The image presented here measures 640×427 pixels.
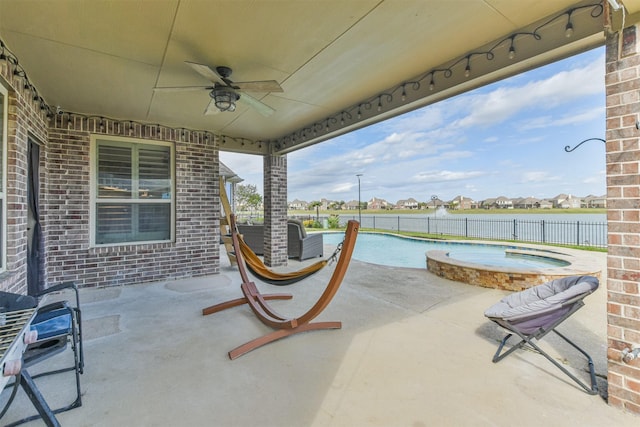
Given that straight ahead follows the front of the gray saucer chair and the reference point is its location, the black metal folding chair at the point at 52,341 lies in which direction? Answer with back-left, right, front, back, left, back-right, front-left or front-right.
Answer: left

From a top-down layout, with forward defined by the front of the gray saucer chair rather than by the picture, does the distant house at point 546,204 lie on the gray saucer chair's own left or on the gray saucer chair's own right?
on the gray saucer chair's own right

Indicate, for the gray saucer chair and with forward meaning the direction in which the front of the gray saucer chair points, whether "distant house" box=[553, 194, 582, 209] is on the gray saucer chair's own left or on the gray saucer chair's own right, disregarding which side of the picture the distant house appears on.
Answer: on the gray saucer chair's own right

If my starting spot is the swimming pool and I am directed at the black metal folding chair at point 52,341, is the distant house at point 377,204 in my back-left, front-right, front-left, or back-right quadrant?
back-right
